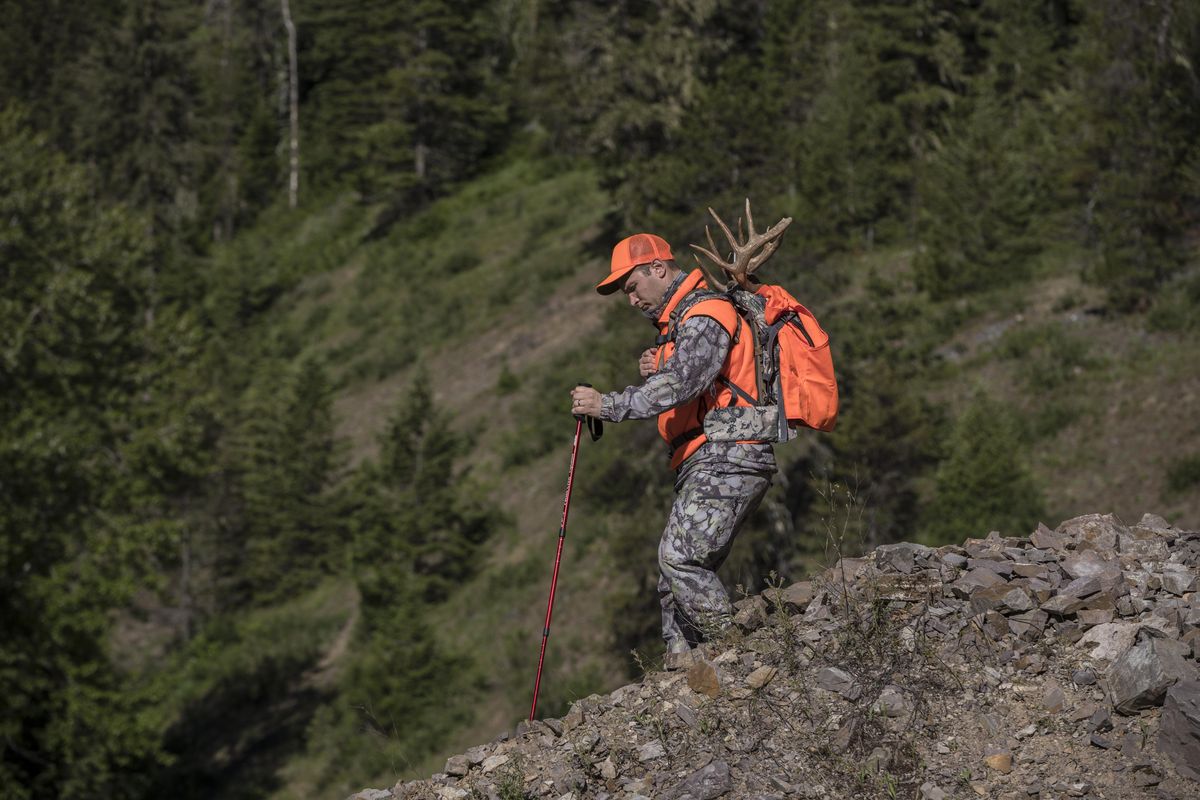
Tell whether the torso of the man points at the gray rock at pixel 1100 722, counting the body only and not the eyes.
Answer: no

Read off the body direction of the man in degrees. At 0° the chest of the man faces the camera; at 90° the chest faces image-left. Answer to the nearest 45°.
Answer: approximately 90°

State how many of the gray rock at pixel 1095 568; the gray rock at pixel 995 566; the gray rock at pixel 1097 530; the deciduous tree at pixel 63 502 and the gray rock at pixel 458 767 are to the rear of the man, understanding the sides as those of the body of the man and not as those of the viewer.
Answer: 3

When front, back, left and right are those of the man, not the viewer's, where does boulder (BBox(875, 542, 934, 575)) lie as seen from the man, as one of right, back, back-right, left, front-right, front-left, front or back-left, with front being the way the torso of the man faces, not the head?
back

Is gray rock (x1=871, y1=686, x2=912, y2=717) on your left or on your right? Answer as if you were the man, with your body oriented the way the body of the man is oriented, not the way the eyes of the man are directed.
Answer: on your left

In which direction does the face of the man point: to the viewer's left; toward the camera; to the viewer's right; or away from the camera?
to the viewer's left

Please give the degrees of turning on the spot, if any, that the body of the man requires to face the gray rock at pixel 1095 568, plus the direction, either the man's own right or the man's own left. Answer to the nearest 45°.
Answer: approximately 180°

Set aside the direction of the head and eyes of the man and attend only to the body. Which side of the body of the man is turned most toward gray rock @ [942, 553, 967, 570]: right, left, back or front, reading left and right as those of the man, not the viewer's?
back

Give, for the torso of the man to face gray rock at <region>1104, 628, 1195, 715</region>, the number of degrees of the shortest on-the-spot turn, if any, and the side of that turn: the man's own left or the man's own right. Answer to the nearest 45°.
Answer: approximately 135° to the man's own left

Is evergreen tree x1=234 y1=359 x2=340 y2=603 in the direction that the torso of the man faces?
no

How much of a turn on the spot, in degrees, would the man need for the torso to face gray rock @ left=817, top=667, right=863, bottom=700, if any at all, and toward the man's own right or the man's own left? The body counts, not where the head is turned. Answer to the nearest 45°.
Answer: approximately 135° to the man's own left

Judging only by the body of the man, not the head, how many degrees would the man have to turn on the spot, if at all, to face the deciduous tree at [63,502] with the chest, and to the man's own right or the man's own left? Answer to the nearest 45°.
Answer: approximately 45° to the man's own right
